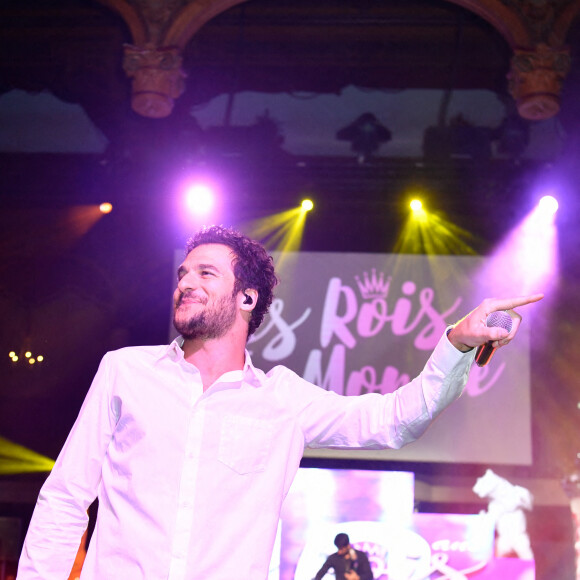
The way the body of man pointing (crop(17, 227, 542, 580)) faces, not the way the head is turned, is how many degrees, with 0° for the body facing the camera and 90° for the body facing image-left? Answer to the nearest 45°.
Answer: approximately 0°

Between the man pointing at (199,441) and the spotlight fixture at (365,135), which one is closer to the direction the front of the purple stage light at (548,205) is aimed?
the man pointing

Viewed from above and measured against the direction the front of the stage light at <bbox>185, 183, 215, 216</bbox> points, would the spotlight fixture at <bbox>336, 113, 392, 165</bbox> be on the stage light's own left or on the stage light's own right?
on the stage light's own left

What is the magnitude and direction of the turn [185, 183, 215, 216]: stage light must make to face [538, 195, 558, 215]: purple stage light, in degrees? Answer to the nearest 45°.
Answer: approximately 90° to its left

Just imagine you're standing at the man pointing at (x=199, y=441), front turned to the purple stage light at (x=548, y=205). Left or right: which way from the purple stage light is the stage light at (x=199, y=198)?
left

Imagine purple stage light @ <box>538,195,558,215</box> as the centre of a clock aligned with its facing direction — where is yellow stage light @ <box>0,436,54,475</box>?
The yellow stage light is roughly at 3 o'clock from the purple stage light.

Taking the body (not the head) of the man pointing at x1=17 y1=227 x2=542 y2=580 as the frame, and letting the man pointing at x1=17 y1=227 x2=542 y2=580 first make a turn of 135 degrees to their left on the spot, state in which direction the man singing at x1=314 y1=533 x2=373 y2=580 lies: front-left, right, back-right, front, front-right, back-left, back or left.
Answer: front-left

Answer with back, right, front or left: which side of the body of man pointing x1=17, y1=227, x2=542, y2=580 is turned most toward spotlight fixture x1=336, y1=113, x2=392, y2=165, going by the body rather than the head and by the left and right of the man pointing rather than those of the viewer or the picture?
back

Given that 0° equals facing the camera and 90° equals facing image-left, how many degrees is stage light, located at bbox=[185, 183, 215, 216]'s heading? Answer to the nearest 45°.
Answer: approximately 0°
